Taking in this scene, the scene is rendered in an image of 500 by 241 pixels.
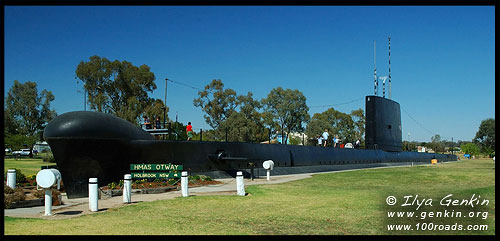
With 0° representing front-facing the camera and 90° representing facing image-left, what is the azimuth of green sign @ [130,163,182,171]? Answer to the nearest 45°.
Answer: approximately 0°

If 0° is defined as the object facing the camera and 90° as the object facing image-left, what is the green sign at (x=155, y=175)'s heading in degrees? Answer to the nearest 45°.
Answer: approximately 0°

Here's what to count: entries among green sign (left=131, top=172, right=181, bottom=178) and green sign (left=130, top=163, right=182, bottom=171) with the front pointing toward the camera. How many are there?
2
